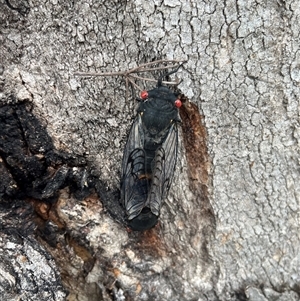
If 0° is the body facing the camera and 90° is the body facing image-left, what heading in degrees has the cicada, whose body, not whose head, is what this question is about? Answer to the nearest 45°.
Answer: approximately 180°
